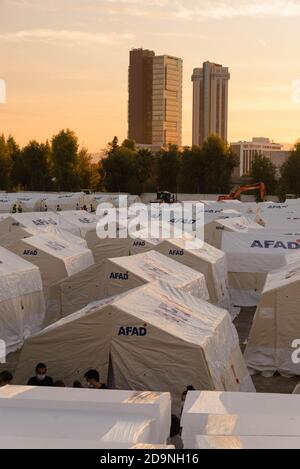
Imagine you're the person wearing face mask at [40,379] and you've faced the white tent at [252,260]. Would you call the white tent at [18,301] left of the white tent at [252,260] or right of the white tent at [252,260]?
left

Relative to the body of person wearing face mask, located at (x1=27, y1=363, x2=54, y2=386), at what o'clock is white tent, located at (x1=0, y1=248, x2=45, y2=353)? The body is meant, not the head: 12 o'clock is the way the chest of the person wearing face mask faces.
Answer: The white tent is roughly at 6 o'clock from the person wearing face mask.

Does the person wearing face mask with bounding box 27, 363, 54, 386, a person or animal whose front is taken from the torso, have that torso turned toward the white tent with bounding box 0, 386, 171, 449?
yes

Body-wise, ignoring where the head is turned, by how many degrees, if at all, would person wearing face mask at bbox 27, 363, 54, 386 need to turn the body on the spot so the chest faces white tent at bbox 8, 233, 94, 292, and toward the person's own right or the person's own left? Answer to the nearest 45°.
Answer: approximately 180°

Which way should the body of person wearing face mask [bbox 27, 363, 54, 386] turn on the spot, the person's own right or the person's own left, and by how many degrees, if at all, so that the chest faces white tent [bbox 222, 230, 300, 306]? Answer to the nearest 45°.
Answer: approximately 135° to the person's own left

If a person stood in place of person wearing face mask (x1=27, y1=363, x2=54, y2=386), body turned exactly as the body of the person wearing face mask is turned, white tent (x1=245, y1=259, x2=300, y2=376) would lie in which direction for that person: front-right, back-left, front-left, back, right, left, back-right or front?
back-left

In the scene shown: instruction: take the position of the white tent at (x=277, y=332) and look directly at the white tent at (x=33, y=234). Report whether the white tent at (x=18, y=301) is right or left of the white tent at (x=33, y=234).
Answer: left

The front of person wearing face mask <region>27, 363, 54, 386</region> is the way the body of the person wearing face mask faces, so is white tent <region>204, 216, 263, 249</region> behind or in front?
behind

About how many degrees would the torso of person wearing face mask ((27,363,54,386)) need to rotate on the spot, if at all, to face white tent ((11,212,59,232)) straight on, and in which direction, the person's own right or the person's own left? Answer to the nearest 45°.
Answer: approximately 180°

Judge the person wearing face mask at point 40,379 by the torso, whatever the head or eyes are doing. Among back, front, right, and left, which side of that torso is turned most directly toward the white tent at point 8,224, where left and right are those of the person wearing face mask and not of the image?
back

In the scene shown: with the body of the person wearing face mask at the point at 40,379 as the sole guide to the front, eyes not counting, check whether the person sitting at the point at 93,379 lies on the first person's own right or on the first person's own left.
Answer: on the first person's own left

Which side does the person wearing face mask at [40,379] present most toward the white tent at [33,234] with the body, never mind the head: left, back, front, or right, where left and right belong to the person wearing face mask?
back

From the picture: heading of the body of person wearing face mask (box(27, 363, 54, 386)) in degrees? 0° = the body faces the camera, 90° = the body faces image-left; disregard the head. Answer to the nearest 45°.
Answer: approximately 0°
